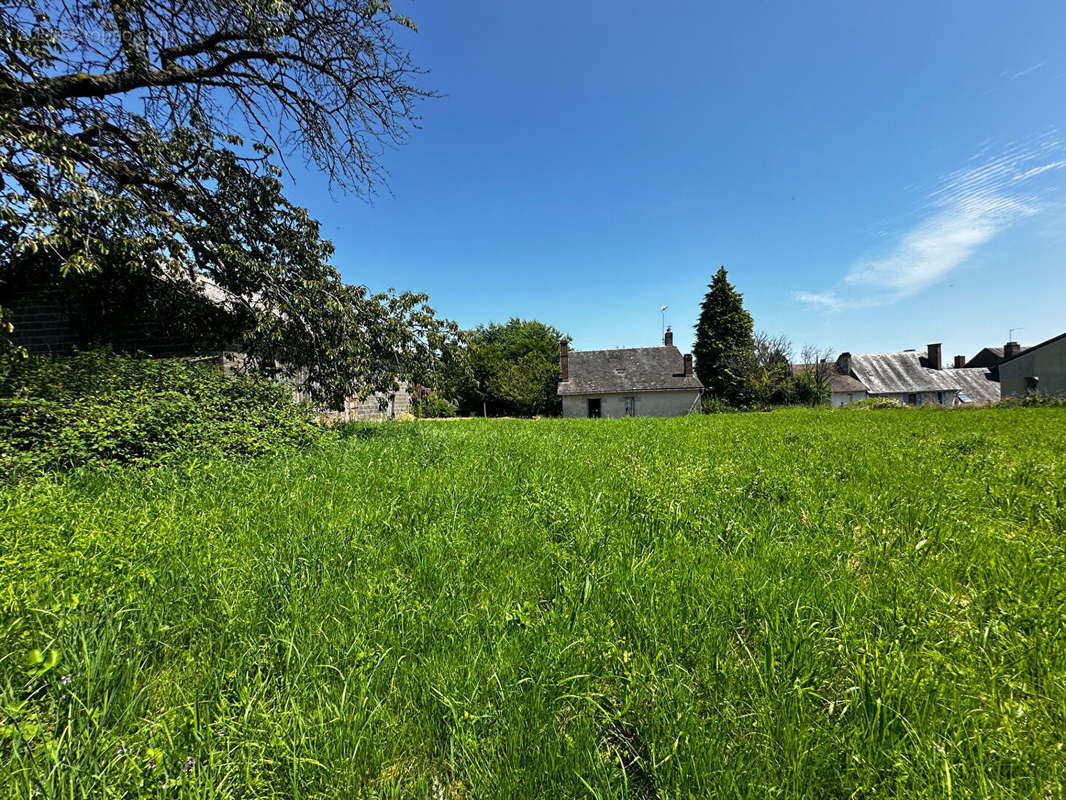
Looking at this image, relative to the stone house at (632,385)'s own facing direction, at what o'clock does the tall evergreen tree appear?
The tall evergreen tree is roughly at 8 o'clock from the stone house.

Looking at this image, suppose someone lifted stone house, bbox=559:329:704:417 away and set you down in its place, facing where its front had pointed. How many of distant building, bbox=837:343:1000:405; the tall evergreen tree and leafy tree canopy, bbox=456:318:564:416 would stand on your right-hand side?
1

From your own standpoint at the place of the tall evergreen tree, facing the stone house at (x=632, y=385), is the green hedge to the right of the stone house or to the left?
left

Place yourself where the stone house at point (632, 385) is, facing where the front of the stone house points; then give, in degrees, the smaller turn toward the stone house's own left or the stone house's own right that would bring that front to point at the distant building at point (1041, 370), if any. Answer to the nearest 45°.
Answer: approximately 90° to the stone house's own left

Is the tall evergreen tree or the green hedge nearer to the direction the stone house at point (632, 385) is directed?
the green hedge

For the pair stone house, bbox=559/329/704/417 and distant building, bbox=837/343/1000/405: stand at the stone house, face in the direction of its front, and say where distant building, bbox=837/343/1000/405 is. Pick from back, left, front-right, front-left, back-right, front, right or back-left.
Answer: back-left

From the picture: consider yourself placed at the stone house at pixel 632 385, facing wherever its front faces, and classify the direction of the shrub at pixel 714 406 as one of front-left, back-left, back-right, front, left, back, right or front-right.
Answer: left

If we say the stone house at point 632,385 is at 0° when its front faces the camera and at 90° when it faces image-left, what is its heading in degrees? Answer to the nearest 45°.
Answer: approximately 0°

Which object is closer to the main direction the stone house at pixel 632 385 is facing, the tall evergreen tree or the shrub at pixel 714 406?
the shrub

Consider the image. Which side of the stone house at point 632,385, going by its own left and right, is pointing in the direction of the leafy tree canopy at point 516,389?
right
